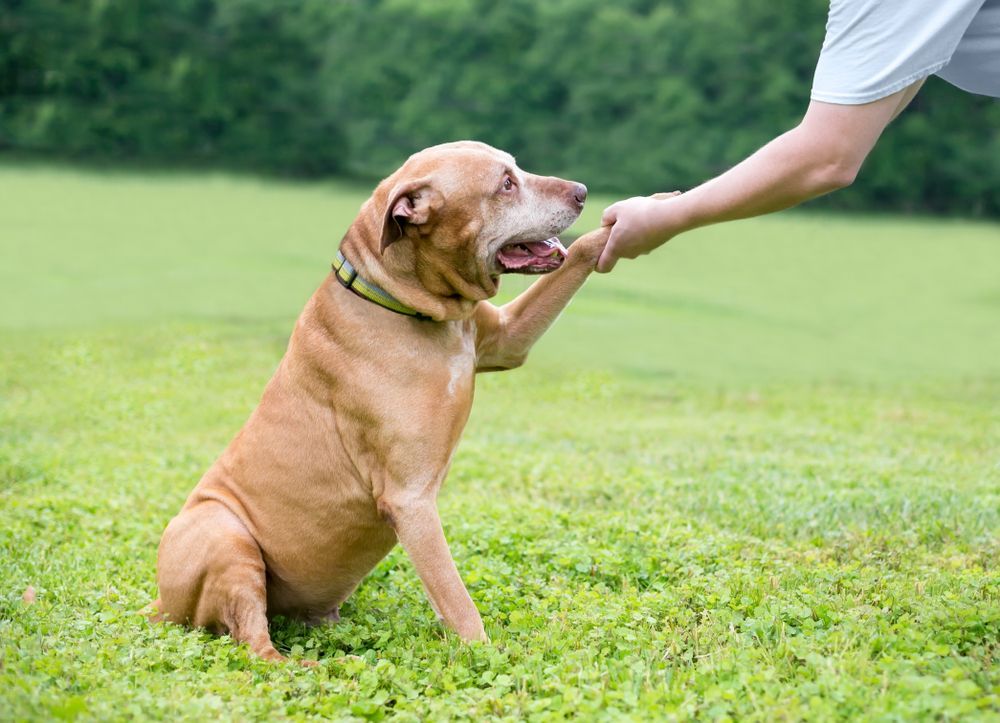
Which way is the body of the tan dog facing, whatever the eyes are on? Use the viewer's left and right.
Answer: facing to the right of the viewer
